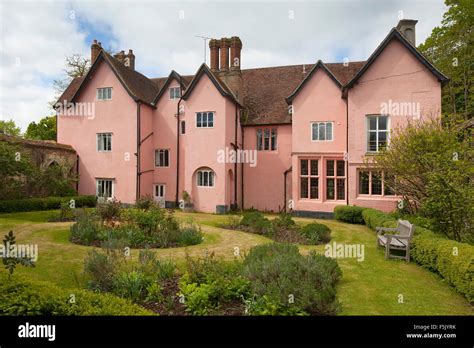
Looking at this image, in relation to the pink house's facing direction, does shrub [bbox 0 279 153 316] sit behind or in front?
in front

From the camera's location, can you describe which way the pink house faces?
facing the viewer

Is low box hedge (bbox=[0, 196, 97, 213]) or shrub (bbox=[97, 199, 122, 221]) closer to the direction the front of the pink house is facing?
the shrub

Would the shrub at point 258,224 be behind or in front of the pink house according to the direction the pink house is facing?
in front

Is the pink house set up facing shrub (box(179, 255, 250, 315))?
yes

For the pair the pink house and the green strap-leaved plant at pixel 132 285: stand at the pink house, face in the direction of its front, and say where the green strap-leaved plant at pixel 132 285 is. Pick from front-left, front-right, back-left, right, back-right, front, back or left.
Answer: front

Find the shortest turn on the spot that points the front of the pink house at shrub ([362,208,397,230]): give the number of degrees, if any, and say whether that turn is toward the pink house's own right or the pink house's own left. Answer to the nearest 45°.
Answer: approximately 45° to the pink house's own left

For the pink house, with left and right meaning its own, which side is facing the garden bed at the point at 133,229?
front

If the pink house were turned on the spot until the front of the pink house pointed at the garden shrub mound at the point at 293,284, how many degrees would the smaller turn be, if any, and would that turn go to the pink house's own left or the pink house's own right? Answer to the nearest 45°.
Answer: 0° — it already faces it

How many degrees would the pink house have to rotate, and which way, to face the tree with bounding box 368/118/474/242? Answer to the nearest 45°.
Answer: approximately 45° to its left

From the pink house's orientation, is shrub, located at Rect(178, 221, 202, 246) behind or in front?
in front
